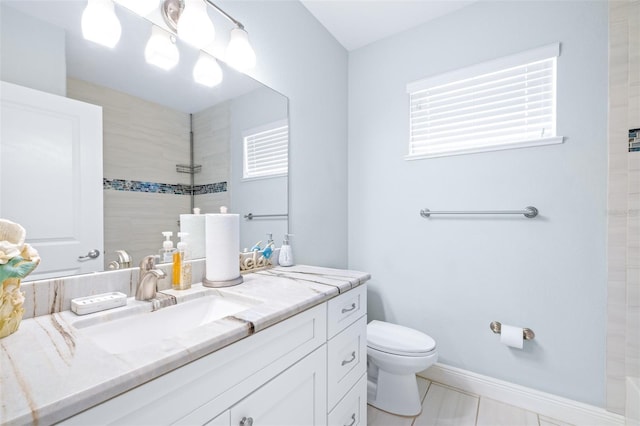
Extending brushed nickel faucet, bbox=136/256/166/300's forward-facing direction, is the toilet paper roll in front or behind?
in front

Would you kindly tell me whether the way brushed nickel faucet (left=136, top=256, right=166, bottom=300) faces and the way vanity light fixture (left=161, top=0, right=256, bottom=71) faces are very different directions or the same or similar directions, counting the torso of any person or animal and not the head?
same or similar directions

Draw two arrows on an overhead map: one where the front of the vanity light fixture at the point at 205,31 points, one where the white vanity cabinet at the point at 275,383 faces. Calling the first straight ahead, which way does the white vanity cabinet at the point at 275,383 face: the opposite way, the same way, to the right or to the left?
the same way

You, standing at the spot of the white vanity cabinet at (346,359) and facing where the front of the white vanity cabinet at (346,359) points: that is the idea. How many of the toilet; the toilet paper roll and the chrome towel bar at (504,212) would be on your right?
0

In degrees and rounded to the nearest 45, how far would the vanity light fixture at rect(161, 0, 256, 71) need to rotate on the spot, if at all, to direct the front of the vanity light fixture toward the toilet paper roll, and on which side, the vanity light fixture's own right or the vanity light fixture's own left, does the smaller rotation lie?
approximately 45° to the vanity light fixture's own left

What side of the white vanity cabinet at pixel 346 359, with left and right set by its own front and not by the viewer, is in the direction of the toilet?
left

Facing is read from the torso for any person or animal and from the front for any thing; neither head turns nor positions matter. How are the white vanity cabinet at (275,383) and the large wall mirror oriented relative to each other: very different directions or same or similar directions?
same or similar directions

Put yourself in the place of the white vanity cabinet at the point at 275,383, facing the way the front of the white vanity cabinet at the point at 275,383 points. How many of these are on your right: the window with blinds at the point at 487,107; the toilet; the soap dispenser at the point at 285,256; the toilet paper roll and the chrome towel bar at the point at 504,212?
0

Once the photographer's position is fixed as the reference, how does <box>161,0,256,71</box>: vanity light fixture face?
facing the viewer and to the right of the viewer

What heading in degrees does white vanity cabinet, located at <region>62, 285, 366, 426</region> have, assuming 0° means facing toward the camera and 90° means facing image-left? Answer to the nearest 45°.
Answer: approximately 315°
